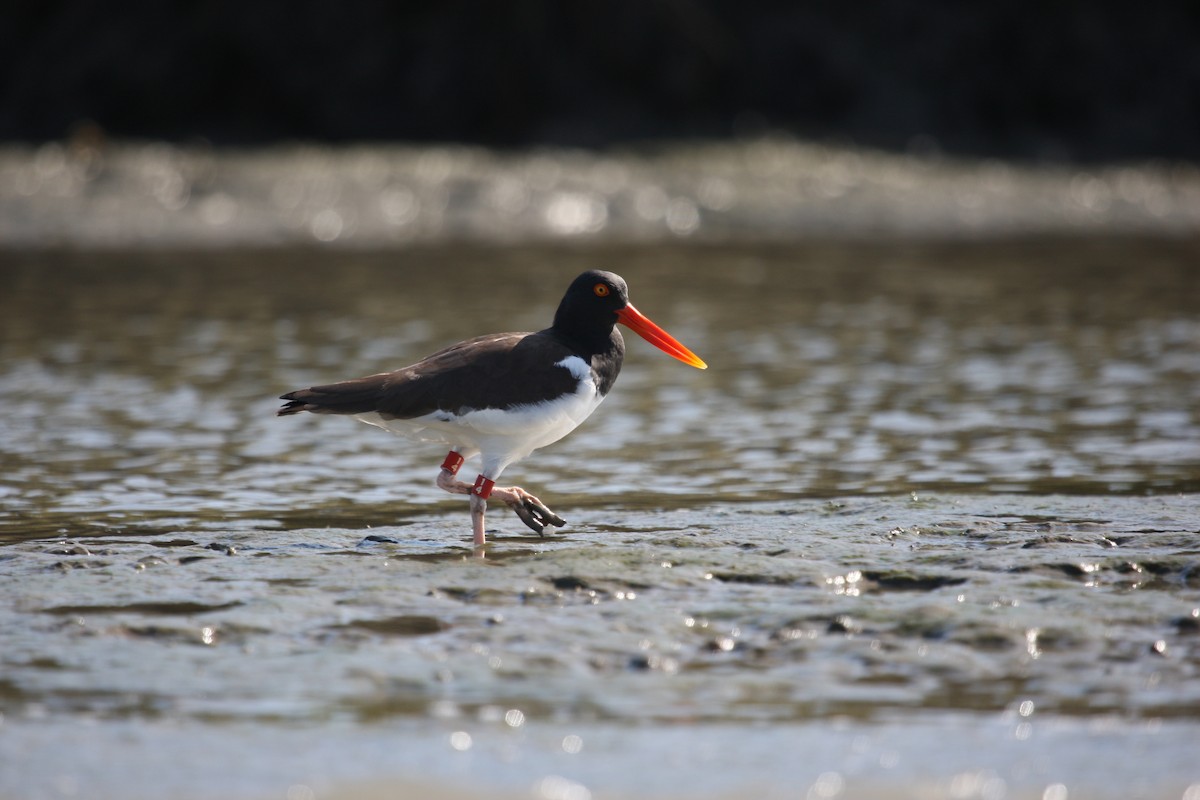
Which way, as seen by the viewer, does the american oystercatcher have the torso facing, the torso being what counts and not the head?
to the viewer's right
